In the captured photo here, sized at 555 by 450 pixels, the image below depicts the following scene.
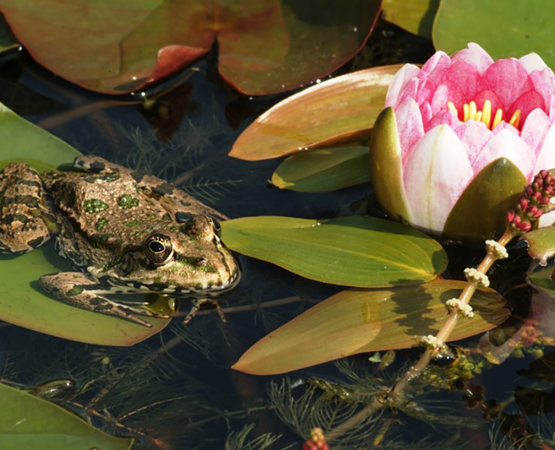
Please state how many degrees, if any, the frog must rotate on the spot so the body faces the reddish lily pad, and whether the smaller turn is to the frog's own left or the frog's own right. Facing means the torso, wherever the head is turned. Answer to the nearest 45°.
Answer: approximately 90° to the frog's own left

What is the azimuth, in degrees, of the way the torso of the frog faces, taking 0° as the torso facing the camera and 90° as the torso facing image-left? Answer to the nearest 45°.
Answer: approximately 315°

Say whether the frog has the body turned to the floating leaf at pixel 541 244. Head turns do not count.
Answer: yes

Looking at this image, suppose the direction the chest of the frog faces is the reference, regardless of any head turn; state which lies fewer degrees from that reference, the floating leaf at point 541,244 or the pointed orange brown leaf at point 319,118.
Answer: the floating leaf

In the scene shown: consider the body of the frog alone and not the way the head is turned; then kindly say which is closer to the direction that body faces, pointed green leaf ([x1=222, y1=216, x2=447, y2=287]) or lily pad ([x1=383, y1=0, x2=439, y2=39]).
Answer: the pointed green leaf

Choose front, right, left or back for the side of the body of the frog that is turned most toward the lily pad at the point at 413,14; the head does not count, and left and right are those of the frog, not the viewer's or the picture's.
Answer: left

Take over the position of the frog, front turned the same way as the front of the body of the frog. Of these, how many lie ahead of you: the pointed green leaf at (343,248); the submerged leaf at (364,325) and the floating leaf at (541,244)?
3

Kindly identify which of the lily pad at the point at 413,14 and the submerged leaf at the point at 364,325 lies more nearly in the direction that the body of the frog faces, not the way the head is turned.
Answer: the submerged leaf

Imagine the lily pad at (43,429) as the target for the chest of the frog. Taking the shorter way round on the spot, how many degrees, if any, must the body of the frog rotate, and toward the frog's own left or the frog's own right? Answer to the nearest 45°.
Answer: approximately 45° to the frog's own right

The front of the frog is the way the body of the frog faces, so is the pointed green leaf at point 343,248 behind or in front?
in front

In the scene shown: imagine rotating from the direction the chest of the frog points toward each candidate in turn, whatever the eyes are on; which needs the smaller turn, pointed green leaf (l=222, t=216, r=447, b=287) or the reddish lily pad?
the pointed green leaf

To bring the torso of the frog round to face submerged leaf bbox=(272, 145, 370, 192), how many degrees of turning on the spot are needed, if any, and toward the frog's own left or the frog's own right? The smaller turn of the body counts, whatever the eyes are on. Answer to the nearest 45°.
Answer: approximately 45° to the frog's own left

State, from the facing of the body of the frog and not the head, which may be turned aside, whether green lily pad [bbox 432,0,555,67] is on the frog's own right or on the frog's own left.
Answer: on the frog's own left
